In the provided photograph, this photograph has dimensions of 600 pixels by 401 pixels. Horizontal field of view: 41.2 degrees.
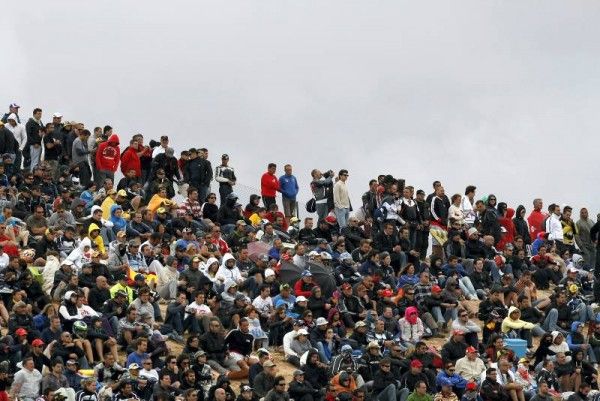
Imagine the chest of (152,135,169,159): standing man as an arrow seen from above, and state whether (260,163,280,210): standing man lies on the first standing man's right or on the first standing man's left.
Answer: on the first standing man's left

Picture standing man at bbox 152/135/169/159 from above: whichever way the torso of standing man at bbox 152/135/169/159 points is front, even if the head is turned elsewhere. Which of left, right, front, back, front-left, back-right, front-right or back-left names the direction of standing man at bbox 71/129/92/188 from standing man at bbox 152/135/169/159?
back-right

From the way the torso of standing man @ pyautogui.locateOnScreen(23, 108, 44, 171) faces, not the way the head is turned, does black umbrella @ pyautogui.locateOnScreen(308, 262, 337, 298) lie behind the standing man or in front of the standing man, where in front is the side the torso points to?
in front

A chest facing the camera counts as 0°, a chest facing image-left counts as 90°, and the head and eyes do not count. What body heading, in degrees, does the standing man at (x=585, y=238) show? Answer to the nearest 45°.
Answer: approximately 0°

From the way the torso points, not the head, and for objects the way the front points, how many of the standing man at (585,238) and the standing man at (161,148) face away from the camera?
0

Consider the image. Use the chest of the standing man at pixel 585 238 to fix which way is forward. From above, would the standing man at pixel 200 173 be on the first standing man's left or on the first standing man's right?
on the first standing man's right

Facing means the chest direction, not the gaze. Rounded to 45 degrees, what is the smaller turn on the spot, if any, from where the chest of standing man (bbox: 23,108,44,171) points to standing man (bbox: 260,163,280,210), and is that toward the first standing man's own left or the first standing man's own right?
approximately 45° to the first standing man's own left
